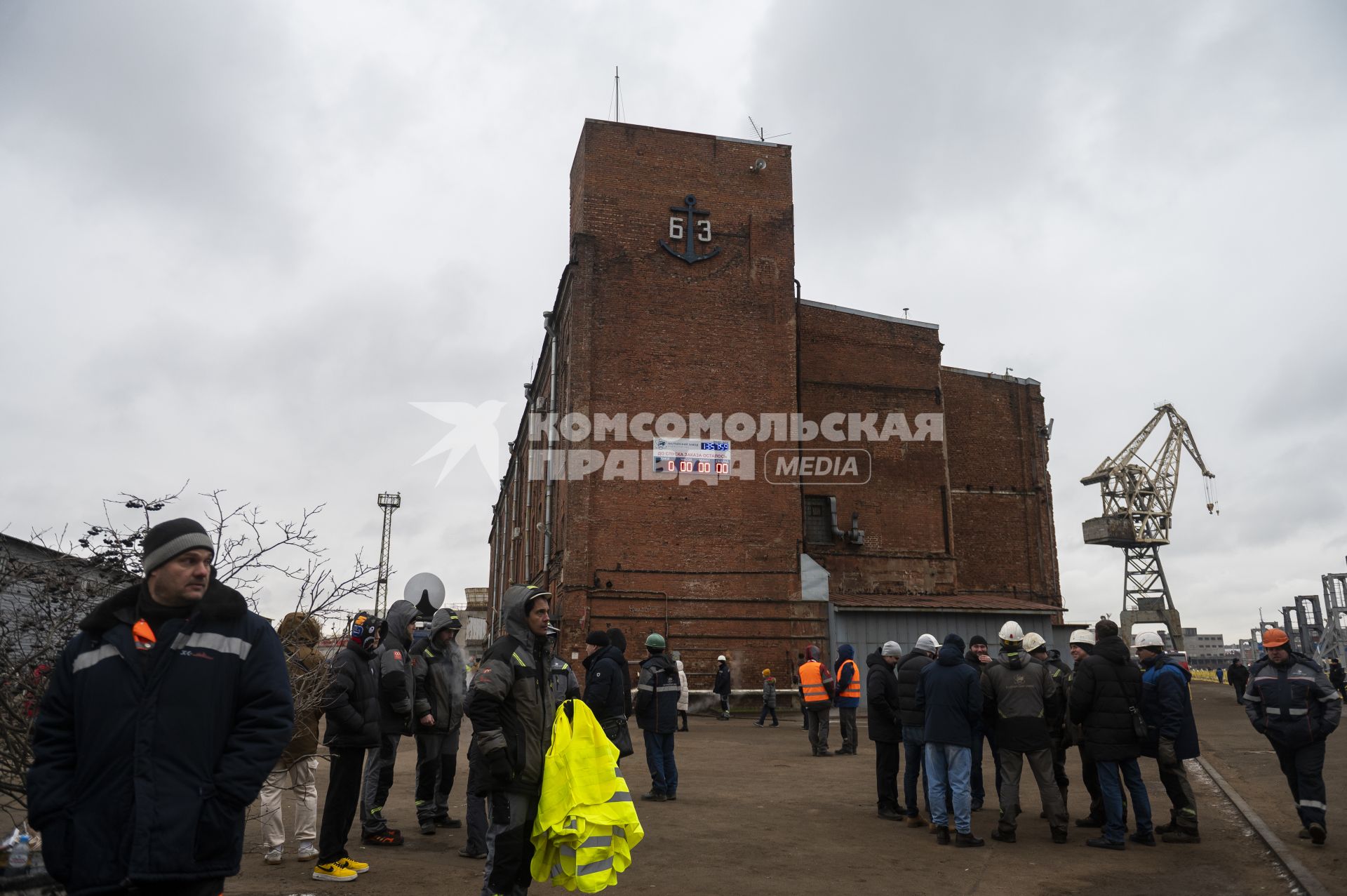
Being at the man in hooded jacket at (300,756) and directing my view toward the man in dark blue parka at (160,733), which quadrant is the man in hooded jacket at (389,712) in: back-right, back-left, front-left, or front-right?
back-left

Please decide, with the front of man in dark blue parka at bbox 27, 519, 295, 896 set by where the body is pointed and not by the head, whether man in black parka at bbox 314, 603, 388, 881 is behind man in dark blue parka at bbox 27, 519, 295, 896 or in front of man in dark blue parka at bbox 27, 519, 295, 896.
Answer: behind

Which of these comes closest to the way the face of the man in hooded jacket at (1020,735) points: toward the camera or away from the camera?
away from the camera

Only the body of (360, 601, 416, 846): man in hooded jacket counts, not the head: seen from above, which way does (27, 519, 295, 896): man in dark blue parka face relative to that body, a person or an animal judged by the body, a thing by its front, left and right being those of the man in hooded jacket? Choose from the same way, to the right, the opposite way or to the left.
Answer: to the right

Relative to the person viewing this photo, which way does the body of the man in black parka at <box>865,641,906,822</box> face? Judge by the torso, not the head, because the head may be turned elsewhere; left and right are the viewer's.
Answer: facing to the right of the viewer

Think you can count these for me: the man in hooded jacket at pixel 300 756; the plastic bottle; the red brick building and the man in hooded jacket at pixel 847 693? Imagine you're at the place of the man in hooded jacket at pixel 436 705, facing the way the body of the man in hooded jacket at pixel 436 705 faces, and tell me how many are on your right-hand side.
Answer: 2

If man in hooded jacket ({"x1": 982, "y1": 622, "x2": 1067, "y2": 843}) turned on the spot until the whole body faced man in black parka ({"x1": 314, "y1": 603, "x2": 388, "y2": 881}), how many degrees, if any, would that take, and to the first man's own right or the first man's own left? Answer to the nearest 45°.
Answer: approximately 135° to the first man's own left

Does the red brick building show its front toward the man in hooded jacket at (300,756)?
yes

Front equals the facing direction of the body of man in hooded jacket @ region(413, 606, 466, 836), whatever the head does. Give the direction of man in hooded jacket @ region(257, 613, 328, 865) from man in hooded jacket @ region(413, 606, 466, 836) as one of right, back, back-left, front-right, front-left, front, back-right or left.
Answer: right

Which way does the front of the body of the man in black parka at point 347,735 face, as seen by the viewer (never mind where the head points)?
to the viewer's right

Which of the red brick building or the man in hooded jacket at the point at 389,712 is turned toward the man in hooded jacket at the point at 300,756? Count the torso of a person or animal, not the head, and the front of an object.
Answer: the red brick building
